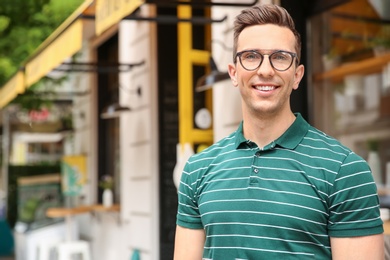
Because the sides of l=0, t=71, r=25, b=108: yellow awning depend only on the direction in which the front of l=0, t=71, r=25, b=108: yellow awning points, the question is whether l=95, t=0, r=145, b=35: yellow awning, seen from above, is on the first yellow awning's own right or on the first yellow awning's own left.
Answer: on the first yellow awning's own left

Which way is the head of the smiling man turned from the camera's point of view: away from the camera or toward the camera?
toward the camera
